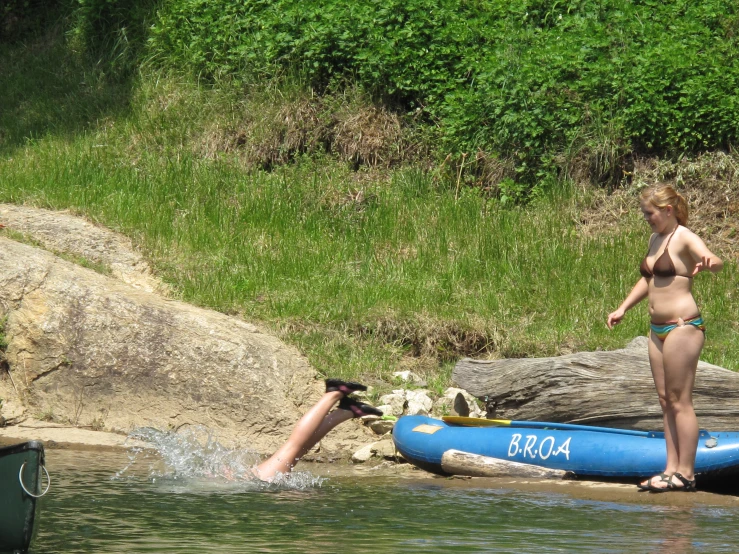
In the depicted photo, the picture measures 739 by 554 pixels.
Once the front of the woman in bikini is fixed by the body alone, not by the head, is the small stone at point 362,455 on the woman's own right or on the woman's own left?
on the woman's own right

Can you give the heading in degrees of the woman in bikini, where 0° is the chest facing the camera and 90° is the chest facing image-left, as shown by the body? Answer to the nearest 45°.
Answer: approximately 45°

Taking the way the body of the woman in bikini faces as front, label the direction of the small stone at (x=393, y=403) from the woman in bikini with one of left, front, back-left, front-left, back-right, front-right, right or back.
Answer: right
